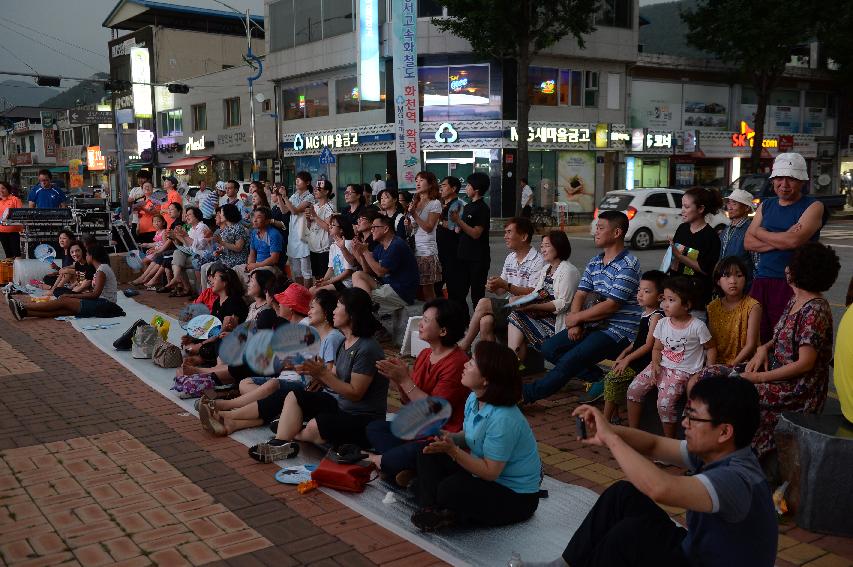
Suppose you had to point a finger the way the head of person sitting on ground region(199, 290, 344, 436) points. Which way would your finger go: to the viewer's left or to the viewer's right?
to the viewer's left

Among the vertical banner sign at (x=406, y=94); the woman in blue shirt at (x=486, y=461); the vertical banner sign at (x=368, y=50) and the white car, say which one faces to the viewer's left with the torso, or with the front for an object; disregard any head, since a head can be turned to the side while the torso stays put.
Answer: the woman in blue shirt

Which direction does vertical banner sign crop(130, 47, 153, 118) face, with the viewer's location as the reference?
facing the viewer

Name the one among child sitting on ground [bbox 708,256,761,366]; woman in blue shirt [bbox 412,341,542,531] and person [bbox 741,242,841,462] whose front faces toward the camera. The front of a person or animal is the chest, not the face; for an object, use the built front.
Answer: the child sitting on ground

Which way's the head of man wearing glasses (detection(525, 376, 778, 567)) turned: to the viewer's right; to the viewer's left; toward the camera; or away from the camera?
to the viewer's left

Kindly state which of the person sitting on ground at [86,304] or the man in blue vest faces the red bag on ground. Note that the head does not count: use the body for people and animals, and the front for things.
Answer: the man in blue vest

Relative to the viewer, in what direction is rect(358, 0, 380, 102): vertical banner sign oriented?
toward the camera

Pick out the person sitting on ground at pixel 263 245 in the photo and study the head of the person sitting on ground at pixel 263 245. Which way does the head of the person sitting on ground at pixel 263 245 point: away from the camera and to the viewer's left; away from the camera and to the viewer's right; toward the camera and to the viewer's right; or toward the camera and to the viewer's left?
toward the camera and to the viewer's left

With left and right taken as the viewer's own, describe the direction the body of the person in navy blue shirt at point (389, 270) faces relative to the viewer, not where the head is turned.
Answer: facing to the left of the viewer

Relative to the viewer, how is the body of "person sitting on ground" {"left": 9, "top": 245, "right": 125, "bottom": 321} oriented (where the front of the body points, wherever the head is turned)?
to the viewer's left

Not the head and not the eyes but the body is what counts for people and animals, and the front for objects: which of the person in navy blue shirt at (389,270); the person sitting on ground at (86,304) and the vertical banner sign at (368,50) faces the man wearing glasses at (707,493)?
the vertical banner sign
